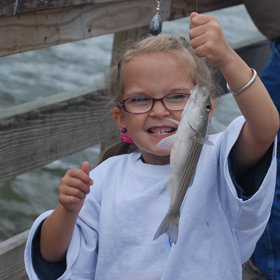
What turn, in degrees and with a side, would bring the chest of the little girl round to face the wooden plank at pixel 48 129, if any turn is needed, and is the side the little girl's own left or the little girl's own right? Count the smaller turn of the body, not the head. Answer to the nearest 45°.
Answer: approximately 135° to the little girl's own right

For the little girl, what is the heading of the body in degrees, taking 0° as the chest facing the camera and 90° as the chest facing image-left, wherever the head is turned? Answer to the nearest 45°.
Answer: approximately 0°

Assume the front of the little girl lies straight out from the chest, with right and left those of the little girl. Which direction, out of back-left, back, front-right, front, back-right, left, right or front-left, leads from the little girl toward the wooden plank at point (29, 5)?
back-right

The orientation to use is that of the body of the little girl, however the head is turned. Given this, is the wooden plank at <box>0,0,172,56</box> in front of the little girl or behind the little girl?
behind
